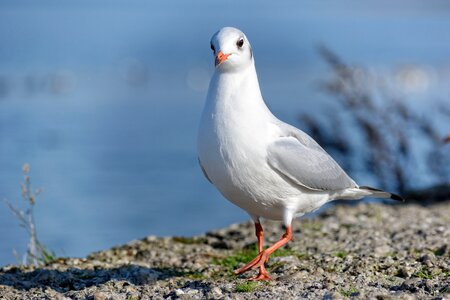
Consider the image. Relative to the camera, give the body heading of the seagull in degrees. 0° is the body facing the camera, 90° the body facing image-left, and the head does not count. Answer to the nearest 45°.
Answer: approximately 45°
